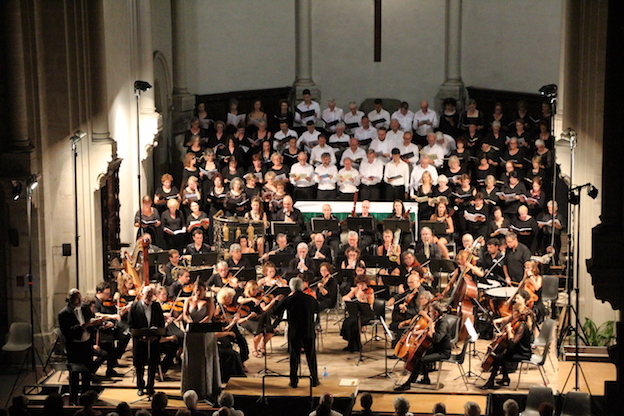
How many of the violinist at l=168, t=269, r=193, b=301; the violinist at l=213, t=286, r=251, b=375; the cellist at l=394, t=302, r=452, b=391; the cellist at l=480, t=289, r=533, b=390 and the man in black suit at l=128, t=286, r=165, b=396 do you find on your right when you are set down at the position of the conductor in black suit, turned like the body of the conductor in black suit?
2

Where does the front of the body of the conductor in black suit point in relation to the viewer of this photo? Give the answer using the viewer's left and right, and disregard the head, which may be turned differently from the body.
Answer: facing away from the viewer

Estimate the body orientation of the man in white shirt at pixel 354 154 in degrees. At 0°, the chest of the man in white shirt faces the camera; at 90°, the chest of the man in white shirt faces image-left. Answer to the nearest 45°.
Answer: approximately 0°

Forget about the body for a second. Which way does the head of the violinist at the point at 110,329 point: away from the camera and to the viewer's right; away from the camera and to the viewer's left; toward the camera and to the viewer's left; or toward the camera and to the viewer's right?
toward the camera and to the viewer's right

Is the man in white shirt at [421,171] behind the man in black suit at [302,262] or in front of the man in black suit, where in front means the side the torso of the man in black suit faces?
behind

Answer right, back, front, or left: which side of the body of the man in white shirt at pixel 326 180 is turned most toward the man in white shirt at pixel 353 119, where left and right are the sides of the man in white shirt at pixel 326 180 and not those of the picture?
back

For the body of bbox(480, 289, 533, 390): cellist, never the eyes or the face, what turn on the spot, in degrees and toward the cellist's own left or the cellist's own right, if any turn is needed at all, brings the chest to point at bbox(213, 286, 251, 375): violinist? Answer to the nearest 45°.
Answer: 0° — they already face them

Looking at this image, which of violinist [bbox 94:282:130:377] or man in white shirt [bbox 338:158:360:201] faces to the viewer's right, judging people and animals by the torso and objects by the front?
the violinist

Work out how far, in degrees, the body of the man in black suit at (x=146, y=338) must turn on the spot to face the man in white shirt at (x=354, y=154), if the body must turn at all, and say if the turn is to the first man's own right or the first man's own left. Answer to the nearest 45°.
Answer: approximately 135° to the first man's own left

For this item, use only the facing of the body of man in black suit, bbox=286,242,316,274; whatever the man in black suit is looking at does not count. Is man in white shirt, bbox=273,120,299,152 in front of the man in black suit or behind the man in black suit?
behind

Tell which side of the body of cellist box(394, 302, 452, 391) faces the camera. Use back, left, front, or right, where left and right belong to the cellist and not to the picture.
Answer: left

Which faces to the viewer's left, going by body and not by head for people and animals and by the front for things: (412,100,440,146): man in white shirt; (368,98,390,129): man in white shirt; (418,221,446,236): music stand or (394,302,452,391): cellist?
the cellist
